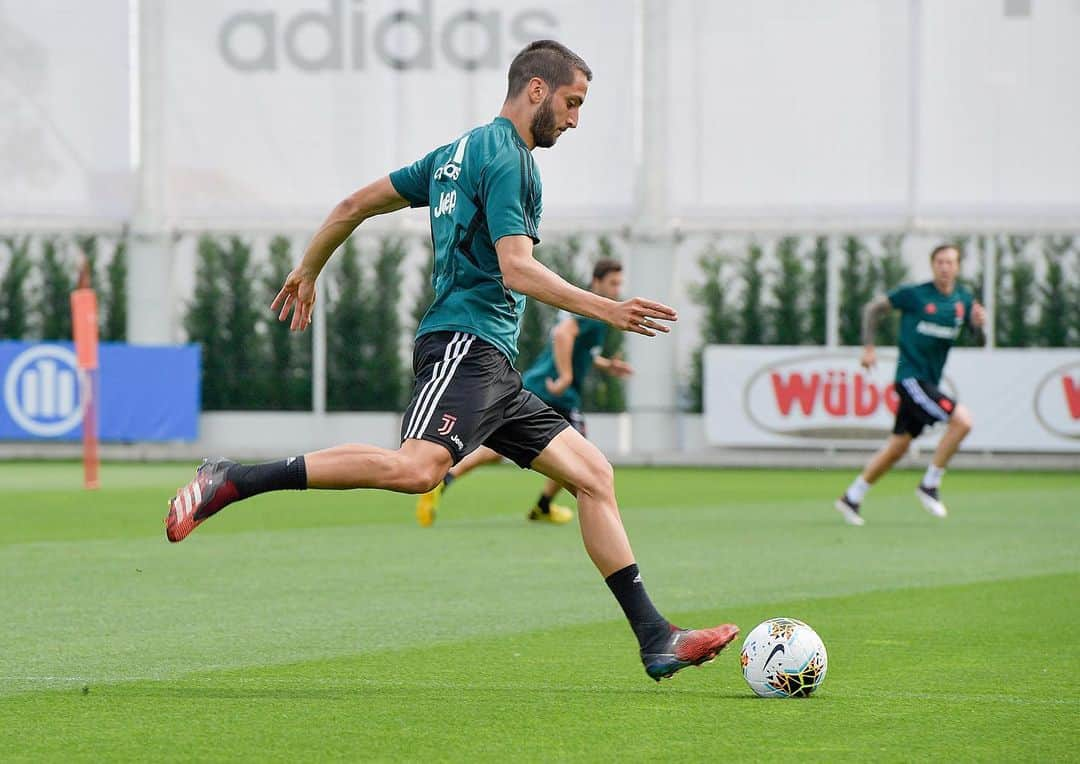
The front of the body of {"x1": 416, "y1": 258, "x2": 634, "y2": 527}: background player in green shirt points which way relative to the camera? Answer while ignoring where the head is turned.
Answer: to the viewer's right

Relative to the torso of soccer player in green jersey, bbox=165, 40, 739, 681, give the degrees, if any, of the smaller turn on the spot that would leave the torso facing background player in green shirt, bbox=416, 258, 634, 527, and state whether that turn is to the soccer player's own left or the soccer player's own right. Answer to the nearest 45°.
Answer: approximately 90° to the soccer player's own left

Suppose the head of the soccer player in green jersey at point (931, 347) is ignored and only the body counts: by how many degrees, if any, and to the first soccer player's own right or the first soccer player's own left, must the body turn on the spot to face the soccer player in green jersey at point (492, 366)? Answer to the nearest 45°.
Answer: approximately 45° to the first soccer player's own right

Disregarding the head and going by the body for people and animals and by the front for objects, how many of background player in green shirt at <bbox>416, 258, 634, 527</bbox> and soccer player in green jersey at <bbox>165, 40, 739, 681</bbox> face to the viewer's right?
2

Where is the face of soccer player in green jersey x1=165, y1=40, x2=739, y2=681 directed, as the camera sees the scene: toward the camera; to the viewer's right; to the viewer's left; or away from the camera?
to the viewer's right

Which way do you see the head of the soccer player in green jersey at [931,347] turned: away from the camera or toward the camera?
toward the camera

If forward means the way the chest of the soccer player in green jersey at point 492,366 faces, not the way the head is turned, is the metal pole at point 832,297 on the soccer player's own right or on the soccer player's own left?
on the soccer player's own left

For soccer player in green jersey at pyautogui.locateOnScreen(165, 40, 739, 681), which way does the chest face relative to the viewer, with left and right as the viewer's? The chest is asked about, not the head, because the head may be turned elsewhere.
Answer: facing to the right of the viewer

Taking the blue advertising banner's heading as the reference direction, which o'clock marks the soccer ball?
The soccer ball is roughly at 12 o'clock from the blue advertising banner.

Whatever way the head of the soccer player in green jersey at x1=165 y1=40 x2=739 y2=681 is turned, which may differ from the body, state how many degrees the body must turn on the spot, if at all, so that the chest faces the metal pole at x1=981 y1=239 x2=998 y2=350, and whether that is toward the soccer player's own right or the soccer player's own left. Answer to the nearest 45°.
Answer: approximately 90° to the soccer player's own left

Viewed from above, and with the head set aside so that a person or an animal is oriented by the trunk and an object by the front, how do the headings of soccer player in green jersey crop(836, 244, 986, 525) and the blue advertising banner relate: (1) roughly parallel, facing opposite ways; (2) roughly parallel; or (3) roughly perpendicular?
roughly parallel

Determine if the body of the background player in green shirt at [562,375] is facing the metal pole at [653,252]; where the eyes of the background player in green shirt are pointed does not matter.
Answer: no

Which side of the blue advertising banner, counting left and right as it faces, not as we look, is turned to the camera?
front

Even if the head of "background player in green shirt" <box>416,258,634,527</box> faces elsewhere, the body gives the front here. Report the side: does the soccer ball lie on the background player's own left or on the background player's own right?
on the background player's own right

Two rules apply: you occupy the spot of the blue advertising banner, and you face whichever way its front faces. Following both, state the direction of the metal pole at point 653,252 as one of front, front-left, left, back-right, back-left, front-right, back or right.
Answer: left

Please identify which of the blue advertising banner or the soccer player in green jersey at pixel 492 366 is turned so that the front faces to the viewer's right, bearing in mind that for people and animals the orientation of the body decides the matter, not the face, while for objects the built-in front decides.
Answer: the soccer player in green jersey

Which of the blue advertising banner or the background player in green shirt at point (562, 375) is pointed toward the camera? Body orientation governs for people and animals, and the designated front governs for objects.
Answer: the blue advertising banner
